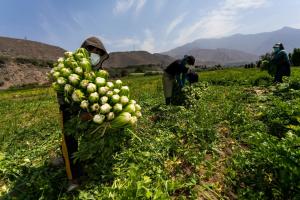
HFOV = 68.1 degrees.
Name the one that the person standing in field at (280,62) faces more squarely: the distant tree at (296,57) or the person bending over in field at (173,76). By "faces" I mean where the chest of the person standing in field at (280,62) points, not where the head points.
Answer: the person bending over in field

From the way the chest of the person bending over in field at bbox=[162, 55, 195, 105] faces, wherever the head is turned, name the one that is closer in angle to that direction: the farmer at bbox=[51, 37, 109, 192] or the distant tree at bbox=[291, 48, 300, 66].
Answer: the distant tree

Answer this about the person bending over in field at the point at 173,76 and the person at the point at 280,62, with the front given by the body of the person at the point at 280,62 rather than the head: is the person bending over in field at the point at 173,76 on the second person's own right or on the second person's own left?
on the second person's own left

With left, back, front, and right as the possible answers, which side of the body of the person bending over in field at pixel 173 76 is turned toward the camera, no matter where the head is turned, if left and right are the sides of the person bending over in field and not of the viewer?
right

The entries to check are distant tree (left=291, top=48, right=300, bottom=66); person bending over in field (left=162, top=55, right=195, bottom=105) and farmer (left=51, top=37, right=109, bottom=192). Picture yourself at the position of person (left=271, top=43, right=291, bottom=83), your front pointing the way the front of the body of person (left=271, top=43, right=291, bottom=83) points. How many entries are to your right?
1

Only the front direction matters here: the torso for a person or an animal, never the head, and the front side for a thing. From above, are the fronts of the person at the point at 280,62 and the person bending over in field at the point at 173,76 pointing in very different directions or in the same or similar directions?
very different directions

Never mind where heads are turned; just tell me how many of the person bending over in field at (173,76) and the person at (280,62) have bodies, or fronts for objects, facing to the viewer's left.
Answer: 1

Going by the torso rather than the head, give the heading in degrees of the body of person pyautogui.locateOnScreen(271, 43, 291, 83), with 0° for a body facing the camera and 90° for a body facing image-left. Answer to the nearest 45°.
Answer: approximately 90°

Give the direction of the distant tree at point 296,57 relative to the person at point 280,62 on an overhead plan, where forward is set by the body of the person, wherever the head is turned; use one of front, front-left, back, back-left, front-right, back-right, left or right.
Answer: right
